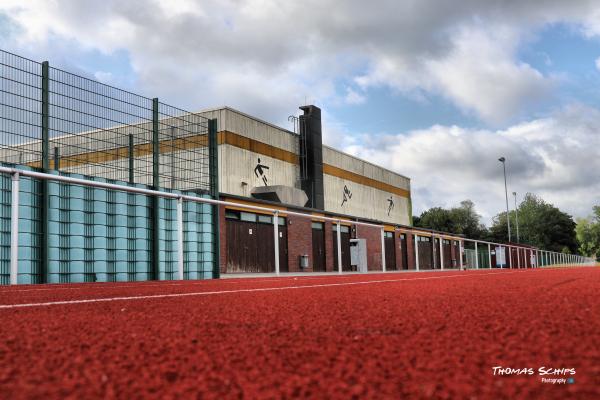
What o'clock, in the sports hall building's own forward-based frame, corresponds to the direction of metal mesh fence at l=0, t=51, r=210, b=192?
The metal mesh fence is roughly at 2 o'clock from the sports hall building.

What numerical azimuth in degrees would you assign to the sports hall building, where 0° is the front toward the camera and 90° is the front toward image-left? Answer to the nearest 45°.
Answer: approximately 315°

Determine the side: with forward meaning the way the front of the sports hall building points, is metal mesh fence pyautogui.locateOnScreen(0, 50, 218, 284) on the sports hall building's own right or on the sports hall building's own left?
on the sports hall building's own right
